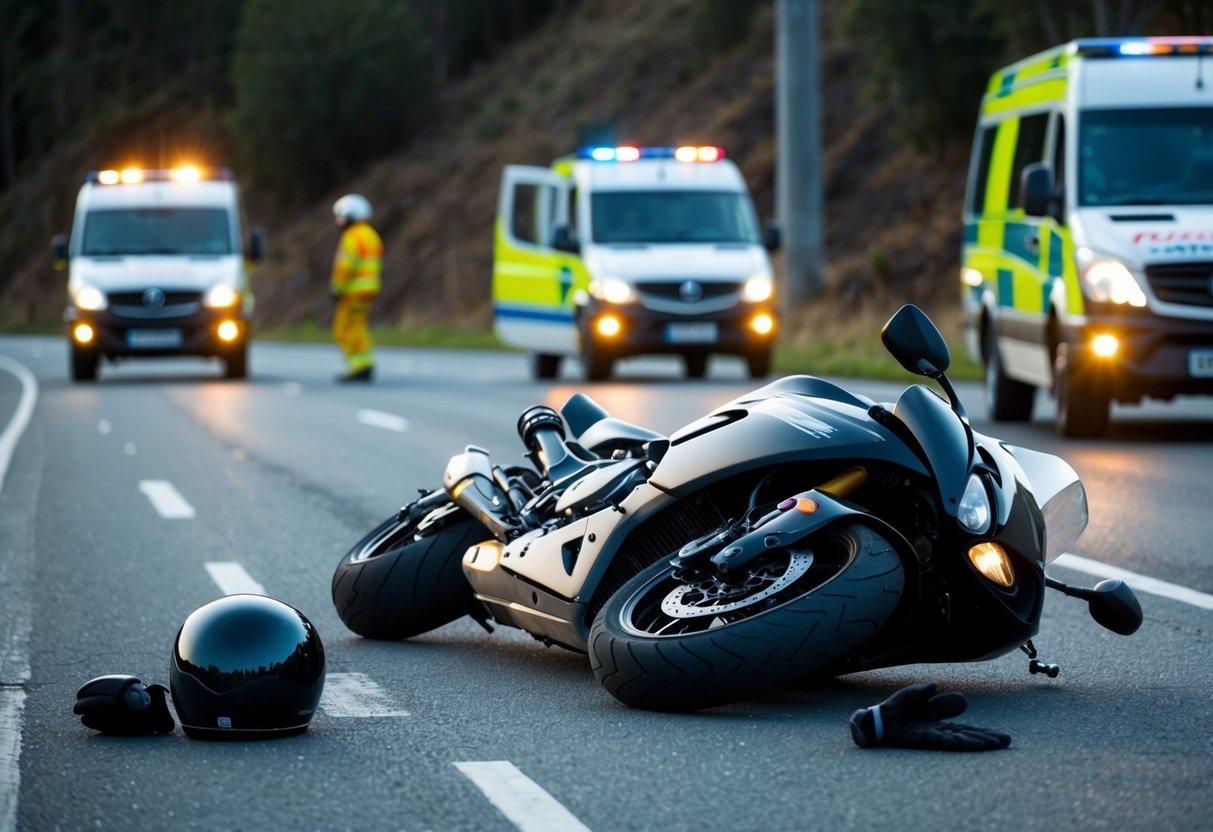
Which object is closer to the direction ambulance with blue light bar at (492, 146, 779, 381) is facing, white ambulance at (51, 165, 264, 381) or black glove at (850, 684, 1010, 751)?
the black glove

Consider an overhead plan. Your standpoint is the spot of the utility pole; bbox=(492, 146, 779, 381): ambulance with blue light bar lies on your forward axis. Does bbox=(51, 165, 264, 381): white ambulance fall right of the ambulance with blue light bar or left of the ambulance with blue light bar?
right

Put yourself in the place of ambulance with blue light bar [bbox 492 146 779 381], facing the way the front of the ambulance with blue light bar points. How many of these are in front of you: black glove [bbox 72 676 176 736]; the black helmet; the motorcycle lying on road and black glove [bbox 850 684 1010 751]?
4

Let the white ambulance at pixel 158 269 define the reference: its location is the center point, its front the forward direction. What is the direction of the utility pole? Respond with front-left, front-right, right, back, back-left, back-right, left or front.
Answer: left

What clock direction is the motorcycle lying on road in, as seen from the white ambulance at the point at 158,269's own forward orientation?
The motorcycle lying on road is roughly at 12 o'clock from the white ambulance.

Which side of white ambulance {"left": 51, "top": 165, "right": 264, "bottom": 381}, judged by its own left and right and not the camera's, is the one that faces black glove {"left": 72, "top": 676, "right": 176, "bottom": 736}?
front

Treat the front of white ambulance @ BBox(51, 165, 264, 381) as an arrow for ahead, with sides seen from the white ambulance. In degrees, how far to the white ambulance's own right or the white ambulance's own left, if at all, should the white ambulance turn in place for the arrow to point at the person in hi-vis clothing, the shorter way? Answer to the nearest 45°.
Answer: approximately 45° to the white ambulance's own left

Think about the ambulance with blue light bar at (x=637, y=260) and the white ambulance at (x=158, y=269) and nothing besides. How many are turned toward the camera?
2

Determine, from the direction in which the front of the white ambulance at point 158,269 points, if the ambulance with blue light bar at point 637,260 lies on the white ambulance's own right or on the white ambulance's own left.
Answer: on the white ambulance's own left
